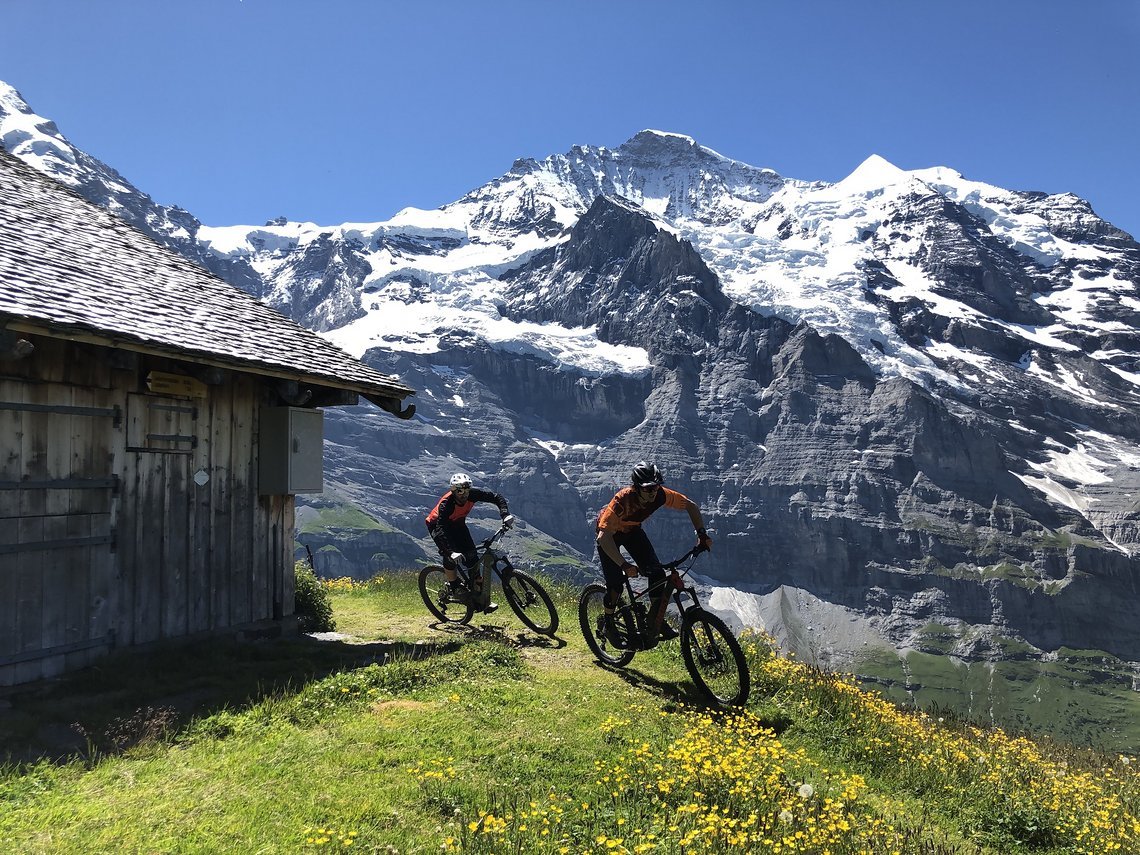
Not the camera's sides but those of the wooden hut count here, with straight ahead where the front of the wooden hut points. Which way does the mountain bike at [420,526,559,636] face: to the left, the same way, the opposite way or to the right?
the same way

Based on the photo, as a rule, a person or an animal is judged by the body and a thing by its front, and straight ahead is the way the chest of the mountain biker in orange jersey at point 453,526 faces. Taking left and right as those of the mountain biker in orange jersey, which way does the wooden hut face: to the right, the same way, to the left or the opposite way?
the same way

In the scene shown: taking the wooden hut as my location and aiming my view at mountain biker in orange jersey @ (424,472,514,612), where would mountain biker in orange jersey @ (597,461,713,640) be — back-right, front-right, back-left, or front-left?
front-right

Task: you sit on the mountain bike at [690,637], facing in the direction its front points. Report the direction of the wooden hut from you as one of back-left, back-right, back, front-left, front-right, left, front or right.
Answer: back-right

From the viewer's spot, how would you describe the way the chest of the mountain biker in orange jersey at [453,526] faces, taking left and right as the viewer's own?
facing the viewer and to the right of the viewer

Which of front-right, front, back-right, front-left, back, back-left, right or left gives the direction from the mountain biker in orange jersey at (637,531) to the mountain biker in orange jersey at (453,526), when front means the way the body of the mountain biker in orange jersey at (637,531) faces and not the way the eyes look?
back

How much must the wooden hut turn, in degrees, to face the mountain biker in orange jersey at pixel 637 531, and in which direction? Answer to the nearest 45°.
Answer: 0° — it already faces them

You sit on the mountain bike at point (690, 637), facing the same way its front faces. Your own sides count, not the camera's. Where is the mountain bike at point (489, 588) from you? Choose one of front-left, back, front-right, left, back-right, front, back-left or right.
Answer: back

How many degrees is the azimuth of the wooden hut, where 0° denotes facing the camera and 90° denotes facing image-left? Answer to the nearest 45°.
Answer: approximately 315°

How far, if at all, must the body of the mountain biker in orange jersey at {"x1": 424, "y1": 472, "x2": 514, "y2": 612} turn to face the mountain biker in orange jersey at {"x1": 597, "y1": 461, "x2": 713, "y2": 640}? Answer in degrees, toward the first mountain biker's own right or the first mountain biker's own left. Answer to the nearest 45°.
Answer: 0° — they already face them

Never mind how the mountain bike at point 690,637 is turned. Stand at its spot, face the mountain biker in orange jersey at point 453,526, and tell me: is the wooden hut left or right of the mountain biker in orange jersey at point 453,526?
left

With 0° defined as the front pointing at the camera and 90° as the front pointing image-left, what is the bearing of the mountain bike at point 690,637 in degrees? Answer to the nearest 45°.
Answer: approximately 315°

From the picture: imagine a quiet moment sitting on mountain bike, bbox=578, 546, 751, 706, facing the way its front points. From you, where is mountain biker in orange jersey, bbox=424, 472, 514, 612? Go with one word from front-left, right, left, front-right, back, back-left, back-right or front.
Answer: back

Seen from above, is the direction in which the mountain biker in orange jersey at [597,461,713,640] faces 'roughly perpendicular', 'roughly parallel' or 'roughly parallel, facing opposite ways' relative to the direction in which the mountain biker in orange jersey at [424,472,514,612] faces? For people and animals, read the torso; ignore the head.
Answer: roughly parallel

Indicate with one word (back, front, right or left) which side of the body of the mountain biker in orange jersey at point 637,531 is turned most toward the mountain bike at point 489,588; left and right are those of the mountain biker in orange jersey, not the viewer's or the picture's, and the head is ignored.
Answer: back
